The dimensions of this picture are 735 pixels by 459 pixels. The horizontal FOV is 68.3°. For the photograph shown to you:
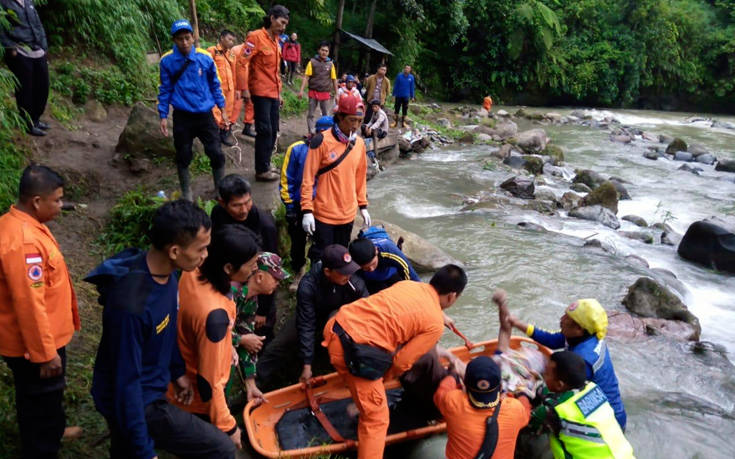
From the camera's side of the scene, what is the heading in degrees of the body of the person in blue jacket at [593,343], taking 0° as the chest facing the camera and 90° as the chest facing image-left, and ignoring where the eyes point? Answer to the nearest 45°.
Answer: approximately 90°

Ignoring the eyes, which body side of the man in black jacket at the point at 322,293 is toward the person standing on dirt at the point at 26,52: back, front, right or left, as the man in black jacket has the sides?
back

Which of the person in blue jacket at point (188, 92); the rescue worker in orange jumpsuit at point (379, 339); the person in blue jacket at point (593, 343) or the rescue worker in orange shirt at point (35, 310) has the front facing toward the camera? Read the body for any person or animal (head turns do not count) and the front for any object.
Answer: the person in blue jacket at point (188, 92)

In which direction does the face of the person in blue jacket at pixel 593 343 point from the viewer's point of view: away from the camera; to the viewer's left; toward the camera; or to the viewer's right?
to the viewer's left

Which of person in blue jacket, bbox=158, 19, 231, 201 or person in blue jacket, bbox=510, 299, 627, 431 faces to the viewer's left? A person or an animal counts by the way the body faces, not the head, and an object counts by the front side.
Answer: person in blue jacket, bbox=510, 299, 627, 431

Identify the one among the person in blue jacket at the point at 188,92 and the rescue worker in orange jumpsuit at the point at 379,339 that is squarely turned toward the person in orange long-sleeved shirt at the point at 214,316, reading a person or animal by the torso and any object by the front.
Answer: the person in blue jacket

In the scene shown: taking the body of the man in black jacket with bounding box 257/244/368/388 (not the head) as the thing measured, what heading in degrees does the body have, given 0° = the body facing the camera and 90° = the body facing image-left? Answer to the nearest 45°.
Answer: approximately 315°

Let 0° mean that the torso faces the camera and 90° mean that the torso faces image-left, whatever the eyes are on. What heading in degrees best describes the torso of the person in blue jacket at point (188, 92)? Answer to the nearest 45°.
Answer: approximately 0°

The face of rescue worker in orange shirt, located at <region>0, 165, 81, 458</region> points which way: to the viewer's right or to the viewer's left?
to the viewer's right

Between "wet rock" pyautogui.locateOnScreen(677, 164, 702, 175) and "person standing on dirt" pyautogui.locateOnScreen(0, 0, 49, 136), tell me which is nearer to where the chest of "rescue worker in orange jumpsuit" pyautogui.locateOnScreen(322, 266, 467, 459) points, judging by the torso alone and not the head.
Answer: the wet rock

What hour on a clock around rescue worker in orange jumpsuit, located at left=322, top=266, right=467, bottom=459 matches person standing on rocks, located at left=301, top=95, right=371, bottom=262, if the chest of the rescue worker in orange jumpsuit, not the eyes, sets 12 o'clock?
The person standing on rocks is roughly at 10 o'clock from the rescue worker in orange jumpsuit.
